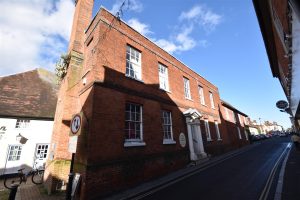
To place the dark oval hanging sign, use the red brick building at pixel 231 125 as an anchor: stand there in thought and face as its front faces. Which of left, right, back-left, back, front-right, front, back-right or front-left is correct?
front-right

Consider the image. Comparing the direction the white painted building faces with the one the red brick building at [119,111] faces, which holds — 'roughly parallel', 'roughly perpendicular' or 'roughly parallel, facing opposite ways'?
roughly parallel

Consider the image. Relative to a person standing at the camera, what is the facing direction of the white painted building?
facing the viewer

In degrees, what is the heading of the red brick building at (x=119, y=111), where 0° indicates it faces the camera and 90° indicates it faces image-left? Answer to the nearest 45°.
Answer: approximately 315°

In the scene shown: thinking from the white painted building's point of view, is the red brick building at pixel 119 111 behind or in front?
in front

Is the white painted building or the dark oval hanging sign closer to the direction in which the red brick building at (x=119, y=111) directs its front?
the dark oval hanging sign

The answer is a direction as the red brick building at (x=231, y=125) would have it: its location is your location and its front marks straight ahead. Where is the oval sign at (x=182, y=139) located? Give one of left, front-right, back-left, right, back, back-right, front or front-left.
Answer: front-right

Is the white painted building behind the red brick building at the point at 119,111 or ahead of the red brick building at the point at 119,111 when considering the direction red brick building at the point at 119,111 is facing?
behind

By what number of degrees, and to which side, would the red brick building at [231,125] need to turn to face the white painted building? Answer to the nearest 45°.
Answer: approximately 90° to its right
